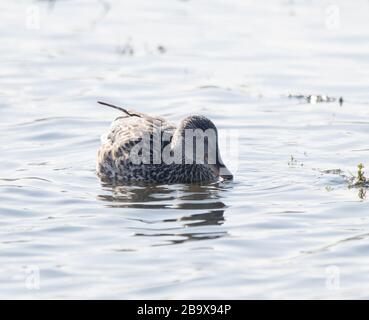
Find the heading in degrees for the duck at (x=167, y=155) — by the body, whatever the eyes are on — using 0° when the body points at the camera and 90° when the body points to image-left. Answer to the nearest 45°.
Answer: approximately 270°
